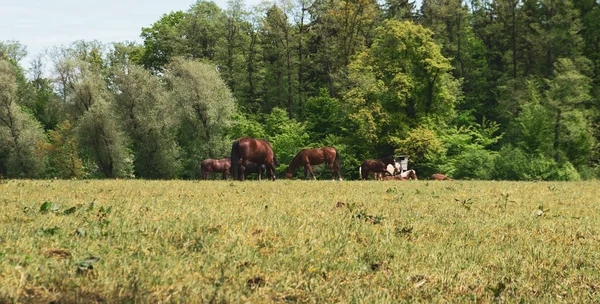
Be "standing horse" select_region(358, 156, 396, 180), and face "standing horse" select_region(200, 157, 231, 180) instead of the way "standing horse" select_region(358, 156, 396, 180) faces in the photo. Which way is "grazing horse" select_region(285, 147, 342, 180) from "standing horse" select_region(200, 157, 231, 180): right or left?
left

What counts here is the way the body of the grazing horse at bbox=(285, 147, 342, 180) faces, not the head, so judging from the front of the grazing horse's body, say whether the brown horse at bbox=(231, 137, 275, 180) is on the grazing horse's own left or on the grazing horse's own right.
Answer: on the grazing horse's own left

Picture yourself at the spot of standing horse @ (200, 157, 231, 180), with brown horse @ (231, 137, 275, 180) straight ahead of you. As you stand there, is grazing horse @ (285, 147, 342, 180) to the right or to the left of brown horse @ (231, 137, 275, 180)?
left

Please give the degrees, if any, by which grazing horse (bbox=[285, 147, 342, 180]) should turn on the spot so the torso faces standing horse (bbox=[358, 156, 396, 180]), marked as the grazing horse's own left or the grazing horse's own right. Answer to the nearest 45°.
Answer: approximately 135° to the grazing horse's own right

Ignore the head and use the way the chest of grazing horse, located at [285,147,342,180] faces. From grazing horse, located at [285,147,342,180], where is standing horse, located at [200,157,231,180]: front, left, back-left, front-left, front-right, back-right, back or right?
front-right

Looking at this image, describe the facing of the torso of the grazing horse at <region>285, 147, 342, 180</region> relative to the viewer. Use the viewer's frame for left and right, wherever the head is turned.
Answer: facing to the left of the viewer
